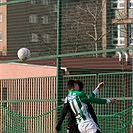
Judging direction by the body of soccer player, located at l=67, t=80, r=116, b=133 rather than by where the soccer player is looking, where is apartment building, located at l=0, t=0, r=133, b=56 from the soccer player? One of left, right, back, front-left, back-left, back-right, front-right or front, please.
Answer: front-left

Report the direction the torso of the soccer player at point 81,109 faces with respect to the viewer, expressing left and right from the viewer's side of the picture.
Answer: facing away from the viewer and to the right of the viewer
